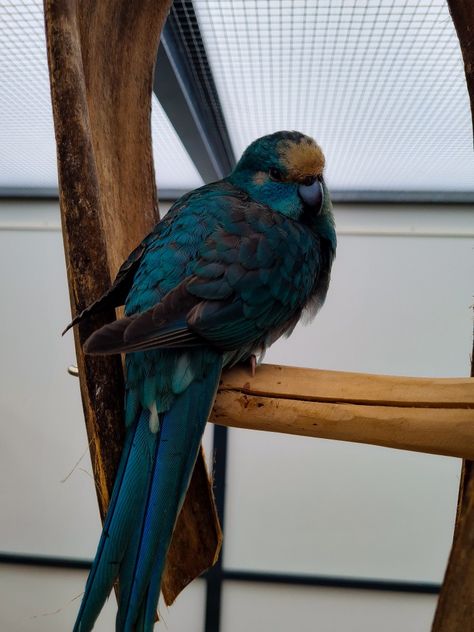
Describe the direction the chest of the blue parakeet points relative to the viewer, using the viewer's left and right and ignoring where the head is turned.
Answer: facing away from the viewer and to the right of the viewer
